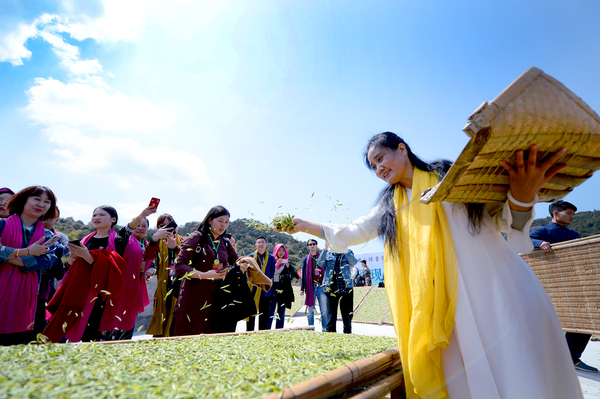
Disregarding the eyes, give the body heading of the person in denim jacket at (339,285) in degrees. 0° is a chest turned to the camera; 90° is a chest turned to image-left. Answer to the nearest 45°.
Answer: approximately 0°

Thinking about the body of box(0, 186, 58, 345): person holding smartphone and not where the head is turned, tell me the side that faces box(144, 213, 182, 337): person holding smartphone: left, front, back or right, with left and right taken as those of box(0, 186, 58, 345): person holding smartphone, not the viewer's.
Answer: left

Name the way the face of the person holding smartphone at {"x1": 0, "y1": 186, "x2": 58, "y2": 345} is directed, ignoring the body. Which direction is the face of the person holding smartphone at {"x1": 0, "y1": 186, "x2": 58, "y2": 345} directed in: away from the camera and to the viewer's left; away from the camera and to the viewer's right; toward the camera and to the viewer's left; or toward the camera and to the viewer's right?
toward the camera and to the viewer's right

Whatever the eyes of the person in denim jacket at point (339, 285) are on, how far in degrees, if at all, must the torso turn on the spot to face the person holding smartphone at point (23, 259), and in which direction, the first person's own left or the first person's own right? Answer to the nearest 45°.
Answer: approximately 45° to the first person's own right

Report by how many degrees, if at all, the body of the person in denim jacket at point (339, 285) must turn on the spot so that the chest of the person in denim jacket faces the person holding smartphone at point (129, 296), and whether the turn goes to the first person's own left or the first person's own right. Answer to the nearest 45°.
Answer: approximately 45° to the first person's own right

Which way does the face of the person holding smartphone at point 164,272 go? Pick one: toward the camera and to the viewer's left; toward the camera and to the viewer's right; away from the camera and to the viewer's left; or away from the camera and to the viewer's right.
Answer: toward the camera and to the viewer's right

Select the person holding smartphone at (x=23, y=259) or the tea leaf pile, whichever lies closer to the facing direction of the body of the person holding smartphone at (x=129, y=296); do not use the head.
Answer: the tea leaf pile

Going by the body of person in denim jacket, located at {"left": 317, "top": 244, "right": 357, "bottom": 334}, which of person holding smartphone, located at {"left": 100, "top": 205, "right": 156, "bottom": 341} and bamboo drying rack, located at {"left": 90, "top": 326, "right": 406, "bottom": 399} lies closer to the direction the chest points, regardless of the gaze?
the bamboo drying rack
